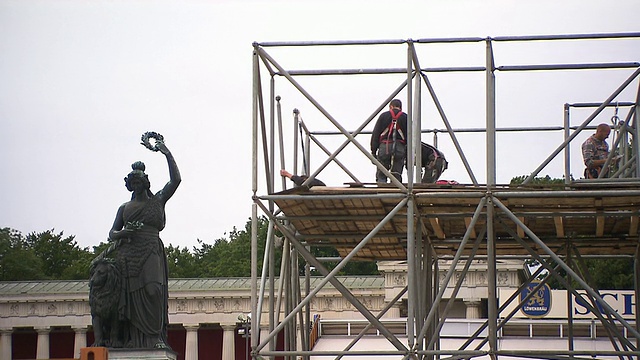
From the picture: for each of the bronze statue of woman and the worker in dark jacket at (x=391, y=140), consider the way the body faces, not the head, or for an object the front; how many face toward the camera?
1

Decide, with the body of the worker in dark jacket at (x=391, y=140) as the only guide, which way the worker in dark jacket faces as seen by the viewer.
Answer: away from the camera

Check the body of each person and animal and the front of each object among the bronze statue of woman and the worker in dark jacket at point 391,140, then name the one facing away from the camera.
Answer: the worker in dark jacket

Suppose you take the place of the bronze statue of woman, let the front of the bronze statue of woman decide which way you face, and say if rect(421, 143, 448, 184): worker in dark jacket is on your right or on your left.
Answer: on your left

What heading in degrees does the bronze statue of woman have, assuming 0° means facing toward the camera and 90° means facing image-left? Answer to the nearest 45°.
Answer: approximately 0°

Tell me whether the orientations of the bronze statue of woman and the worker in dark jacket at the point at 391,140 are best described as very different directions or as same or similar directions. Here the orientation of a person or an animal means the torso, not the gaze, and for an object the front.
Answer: very different directions

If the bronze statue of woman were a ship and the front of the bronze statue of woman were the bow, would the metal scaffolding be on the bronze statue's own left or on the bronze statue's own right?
on the bronze statue's own left
